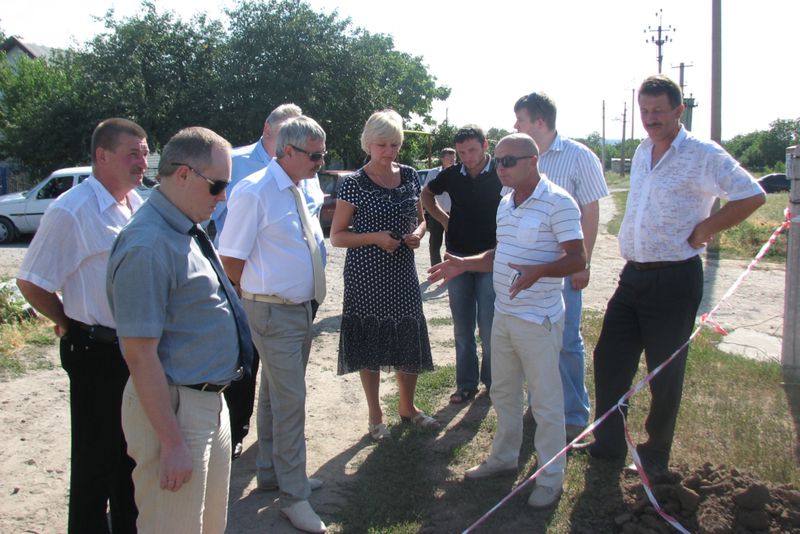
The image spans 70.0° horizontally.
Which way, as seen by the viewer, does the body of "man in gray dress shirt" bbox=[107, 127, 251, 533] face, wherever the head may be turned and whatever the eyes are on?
to the viewer's right

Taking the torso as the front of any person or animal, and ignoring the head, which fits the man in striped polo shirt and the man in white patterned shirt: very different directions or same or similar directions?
same or similar directions

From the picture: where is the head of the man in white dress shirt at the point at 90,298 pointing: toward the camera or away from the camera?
toward the camera

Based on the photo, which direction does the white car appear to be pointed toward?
to the viewer's left

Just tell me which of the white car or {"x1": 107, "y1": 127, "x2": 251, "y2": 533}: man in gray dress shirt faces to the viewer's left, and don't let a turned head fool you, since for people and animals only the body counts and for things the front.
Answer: the white car

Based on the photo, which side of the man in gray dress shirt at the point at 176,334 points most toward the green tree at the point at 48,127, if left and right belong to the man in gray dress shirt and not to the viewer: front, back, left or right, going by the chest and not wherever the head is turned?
left

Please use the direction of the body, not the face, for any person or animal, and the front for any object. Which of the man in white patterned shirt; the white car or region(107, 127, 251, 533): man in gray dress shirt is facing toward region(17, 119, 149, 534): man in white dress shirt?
the man in white patterned shirt

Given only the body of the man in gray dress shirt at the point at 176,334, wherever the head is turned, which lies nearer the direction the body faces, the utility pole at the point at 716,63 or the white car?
the utility pole

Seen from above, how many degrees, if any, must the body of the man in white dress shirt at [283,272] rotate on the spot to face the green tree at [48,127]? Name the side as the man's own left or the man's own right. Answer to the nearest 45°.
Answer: approximately 135° to the man's own left

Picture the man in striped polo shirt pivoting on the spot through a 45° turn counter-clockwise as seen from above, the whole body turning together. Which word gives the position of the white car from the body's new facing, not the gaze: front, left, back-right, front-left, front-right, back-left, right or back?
back-right

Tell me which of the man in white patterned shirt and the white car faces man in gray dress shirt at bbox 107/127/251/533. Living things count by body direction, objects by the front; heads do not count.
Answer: the man in white patterned shirt

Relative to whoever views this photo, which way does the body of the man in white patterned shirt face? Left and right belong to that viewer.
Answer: facing the viewer and to the left of the viewer

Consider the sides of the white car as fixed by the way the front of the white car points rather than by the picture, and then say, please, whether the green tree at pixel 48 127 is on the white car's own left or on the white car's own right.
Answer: on the white car's own right

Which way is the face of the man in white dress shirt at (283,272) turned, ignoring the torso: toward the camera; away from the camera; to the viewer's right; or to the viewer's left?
to the viewer's right

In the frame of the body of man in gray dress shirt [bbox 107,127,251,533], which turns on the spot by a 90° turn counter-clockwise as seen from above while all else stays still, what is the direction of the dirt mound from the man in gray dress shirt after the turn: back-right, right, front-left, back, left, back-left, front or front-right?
right

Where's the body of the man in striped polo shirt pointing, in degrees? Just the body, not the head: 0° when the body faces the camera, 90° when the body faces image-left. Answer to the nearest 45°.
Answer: approximately 45°

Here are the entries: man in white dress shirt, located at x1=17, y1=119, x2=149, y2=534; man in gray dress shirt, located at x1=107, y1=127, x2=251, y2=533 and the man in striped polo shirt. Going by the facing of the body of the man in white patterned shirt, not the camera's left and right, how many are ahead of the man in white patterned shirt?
3

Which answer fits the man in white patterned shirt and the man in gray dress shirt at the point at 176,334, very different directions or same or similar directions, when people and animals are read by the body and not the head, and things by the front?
very different directions

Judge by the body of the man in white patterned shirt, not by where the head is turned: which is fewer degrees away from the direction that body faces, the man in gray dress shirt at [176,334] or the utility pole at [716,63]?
the man in gray dress shirt

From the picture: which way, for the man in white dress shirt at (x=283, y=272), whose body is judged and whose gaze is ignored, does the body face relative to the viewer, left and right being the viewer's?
facing the viewer and to the right of the viewer
